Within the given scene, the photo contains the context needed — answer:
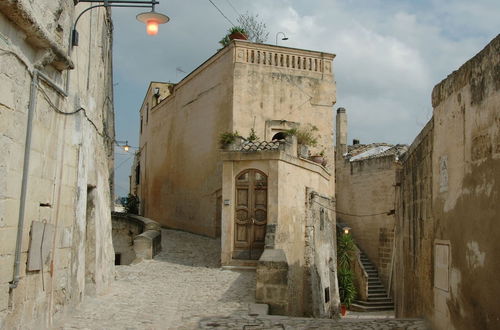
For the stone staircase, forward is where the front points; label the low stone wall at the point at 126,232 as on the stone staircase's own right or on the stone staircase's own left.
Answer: on the stone staircase's own right

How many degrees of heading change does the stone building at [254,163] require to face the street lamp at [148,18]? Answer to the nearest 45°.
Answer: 0° — it already faces it

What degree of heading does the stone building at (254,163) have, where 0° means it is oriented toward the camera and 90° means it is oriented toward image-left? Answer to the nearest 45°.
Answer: approximately 0°

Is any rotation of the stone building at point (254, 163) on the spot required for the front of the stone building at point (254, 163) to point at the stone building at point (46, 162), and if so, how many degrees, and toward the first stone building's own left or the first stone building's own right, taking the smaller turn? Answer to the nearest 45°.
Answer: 0° — it already faces it

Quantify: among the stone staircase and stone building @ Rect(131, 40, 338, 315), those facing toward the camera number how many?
2

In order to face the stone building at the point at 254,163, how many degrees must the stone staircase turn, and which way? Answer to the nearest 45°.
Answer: approximately 45° to its right

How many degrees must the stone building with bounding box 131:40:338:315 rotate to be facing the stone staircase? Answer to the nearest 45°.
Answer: approximately 135° to its left

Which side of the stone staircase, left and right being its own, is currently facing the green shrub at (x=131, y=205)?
right
